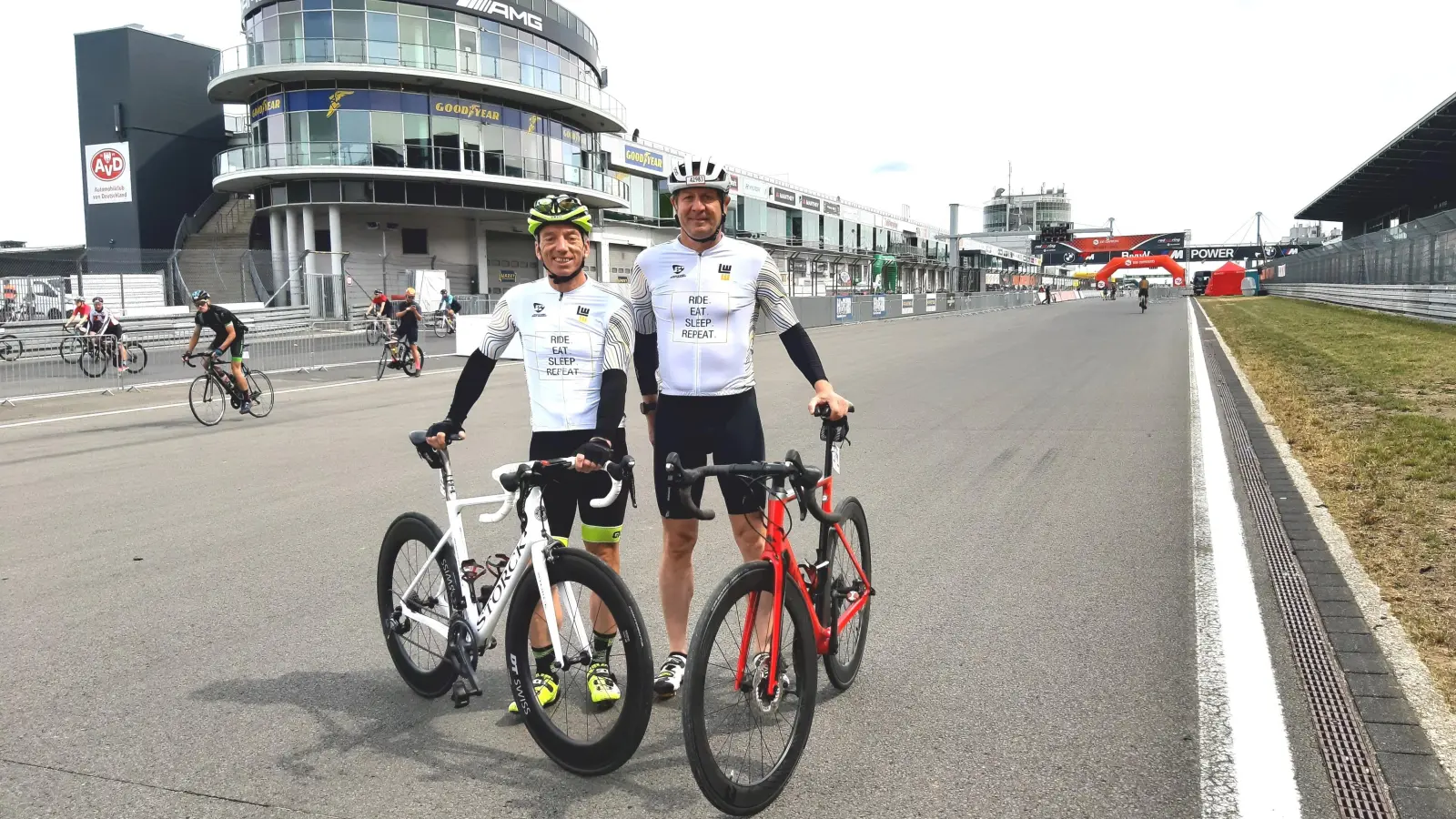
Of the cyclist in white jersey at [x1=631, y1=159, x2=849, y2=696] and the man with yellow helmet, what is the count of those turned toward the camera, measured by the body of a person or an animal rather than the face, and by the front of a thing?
2

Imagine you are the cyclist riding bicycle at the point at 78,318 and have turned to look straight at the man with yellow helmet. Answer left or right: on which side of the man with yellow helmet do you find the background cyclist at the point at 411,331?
left

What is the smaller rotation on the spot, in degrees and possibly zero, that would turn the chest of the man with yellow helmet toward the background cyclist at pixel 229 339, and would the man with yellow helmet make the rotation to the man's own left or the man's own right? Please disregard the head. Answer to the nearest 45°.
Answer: approximately 180°

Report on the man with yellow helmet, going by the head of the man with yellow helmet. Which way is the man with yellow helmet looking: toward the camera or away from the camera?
toward the camera

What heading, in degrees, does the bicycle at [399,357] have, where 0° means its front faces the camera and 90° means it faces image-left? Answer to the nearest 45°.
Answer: approximately 45°

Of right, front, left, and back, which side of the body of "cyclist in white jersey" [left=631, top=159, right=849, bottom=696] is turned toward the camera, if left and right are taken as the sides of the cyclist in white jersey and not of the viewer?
front

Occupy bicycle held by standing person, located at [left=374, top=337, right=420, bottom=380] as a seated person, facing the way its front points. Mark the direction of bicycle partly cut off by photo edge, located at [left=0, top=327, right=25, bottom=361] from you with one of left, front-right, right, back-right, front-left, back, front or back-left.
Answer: front-right

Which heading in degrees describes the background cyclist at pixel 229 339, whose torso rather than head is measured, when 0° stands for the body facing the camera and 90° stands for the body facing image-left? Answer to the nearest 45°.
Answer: approximately 45°

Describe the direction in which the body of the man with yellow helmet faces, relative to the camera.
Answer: toward the camera

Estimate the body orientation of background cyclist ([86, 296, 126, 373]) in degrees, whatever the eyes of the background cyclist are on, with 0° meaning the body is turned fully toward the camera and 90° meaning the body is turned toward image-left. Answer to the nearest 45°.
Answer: approximately 45°

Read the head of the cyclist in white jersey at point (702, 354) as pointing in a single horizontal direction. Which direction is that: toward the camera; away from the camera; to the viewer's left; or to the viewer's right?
toward the camera

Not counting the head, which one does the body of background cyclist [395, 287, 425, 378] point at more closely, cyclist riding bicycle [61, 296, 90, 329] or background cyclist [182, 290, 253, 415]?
the background cyclist
